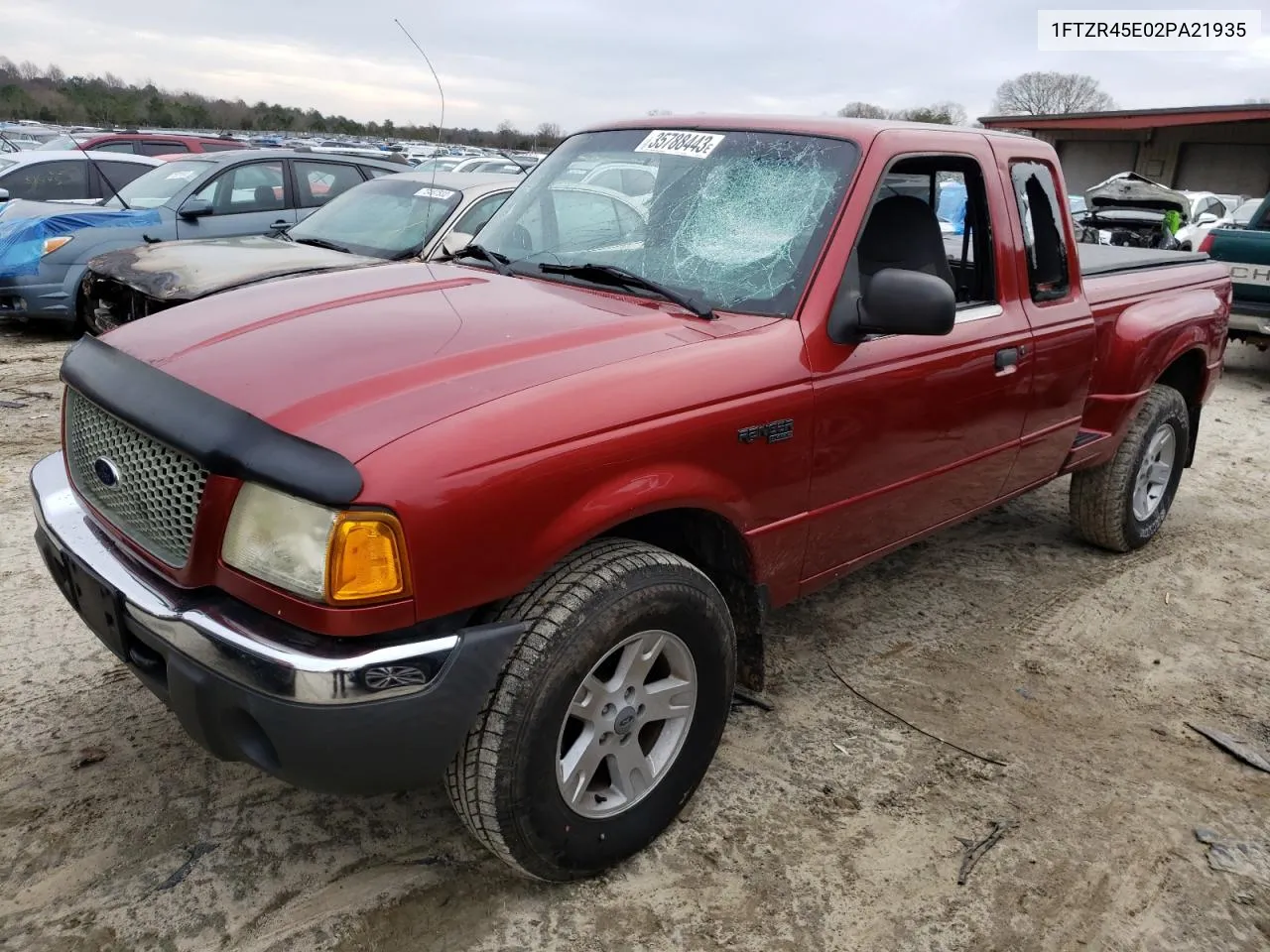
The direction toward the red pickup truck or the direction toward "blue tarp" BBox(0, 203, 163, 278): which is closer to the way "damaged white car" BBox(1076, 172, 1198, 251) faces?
the red pickup truck

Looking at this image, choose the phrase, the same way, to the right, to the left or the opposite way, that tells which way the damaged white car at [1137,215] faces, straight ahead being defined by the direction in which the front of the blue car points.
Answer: the same way

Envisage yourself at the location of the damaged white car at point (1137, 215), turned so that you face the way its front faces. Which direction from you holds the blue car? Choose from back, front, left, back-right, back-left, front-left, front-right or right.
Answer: front-right

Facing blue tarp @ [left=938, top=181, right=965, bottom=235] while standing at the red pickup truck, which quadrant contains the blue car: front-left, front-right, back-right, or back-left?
front-left

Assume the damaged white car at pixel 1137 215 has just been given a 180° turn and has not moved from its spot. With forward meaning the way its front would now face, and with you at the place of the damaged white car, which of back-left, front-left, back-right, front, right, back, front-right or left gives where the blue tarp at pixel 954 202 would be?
left

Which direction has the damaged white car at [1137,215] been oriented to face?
toward the camera

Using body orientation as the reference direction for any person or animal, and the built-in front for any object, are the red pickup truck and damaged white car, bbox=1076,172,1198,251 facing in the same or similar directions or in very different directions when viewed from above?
same or similar directions

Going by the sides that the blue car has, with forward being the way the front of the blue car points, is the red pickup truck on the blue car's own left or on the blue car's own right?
on the blue car's own left

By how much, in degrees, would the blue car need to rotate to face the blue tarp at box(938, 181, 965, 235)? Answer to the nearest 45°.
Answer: approximately 180°

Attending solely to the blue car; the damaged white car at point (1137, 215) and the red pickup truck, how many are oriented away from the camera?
0

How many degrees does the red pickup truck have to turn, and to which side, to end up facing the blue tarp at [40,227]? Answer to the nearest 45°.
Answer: approximately 90° to its right

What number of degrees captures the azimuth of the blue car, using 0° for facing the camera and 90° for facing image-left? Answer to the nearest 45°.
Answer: approximately 45°

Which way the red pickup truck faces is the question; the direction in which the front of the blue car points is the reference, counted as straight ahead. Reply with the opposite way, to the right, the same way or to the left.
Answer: the same way

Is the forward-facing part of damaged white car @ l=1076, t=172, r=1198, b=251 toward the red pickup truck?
yes

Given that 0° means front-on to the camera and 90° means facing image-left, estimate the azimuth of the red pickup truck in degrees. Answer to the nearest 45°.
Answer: approximately 45°

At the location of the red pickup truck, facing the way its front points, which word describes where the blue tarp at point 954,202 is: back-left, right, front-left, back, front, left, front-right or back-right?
back
